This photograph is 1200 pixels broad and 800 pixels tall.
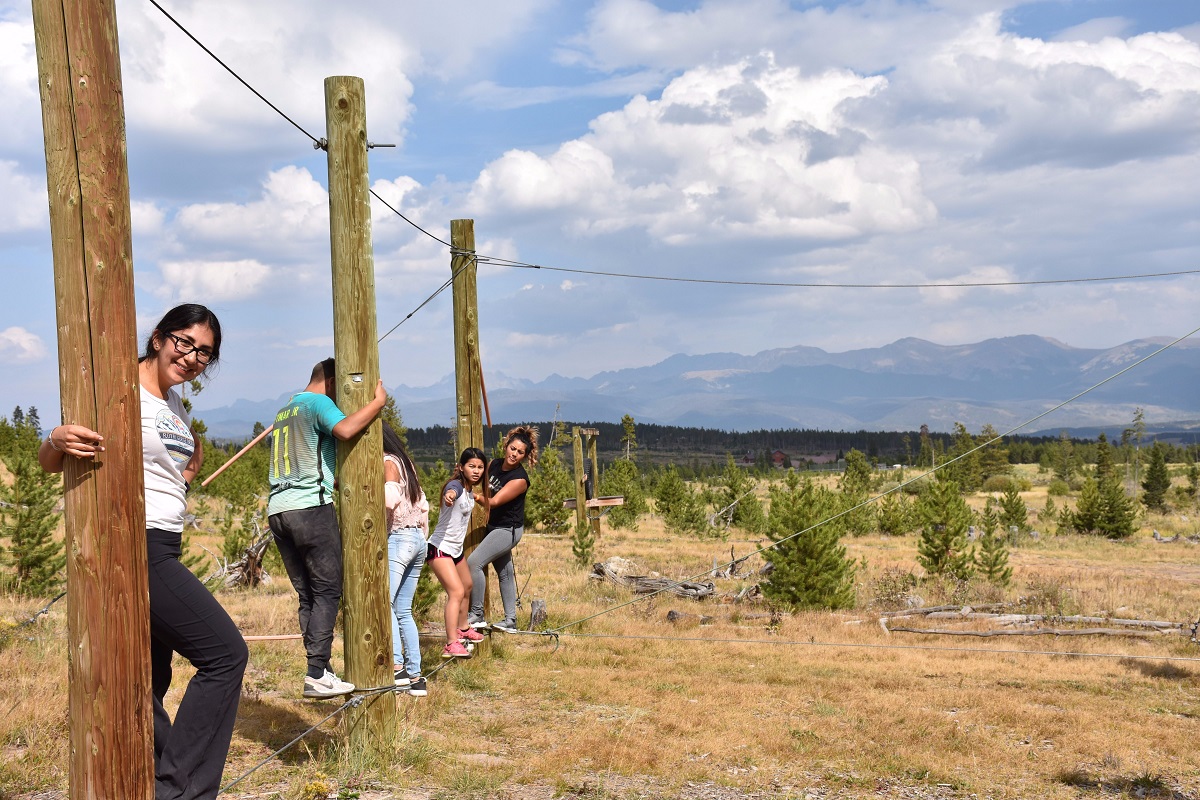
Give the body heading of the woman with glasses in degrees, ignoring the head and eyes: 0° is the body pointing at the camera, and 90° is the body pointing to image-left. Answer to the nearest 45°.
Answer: approximately 315°

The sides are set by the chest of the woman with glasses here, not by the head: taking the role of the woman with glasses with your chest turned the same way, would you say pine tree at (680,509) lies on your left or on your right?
on your left

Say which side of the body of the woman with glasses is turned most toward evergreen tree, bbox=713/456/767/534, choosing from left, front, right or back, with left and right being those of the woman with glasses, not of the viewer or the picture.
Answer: left

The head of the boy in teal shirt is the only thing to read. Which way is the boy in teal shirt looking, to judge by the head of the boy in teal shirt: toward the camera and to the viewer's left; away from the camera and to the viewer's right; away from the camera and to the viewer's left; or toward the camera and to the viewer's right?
away from the camera and to the viewer's right

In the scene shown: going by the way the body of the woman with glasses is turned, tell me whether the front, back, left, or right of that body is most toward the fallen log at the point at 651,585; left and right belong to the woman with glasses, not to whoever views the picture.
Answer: left

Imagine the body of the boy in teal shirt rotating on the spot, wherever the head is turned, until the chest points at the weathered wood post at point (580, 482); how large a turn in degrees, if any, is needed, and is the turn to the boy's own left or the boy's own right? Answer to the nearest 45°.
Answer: approximately 45° to the boy's own left

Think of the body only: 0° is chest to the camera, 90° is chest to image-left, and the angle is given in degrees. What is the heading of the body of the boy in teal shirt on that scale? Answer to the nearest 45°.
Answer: approximately 225°

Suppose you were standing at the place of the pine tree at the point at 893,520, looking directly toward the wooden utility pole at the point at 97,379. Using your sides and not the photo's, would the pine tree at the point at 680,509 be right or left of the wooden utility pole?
right

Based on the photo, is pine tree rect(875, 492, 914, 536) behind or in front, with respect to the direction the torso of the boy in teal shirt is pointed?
in front

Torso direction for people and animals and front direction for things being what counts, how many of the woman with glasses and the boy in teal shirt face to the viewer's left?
0

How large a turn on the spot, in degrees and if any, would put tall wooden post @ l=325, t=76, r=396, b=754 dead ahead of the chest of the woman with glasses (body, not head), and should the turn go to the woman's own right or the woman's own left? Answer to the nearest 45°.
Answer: approximately 90° to the woman's own left

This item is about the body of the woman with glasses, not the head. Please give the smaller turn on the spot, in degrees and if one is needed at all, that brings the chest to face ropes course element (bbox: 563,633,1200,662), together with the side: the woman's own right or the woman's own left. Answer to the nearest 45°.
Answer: approximately 90° to the woman's own left
